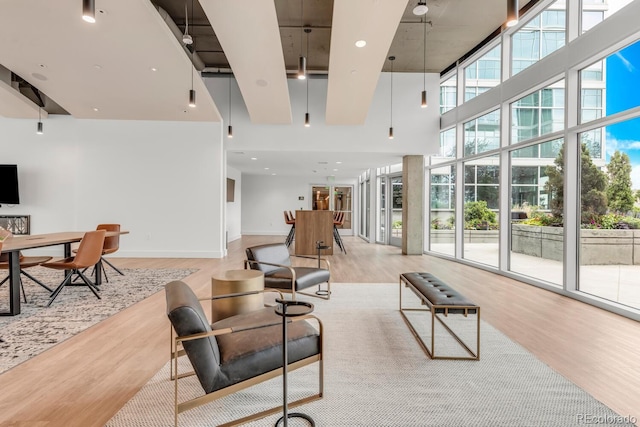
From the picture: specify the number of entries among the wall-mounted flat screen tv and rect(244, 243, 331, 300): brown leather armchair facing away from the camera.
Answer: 0

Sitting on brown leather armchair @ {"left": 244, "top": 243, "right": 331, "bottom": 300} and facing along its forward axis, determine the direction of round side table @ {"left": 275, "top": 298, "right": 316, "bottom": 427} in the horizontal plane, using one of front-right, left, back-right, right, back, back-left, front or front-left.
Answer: front-right

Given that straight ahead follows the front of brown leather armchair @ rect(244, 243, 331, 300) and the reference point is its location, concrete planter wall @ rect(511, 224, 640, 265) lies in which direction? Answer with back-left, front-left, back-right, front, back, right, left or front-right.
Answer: front-left

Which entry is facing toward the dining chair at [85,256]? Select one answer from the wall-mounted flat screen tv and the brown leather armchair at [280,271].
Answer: the wall-mounted flat screen tv

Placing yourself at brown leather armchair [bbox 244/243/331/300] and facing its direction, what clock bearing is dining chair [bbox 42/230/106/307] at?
The dining chair is roughly at 5 o'clock from the brown leather armchair.

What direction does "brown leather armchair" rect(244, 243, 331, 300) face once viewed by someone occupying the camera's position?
facing the viewer and to the right of the viewer

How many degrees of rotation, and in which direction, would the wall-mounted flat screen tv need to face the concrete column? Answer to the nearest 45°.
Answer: approximately 45° to its left

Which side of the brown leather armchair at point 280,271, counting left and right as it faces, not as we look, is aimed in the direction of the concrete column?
left

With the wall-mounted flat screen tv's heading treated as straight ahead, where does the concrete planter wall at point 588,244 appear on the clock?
The concrete planter wall is roughly at 9 o'clock from the wall-mounted flat screen tv.
